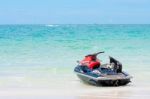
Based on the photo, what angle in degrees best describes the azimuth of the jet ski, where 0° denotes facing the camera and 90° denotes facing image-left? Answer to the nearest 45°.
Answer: approximately 135°
